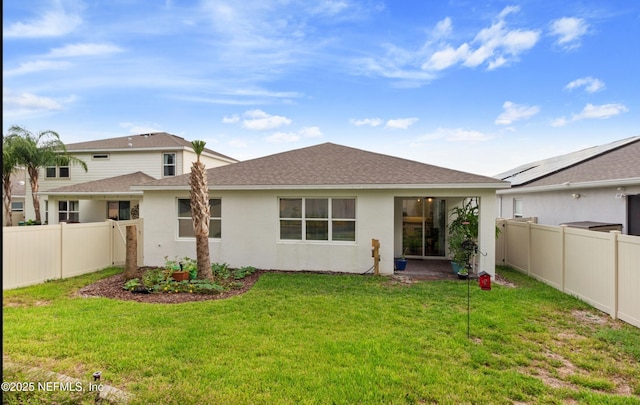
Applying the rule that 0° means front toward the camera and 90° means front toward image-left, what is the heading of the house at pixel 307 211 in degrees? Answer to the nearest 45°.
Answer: approximately 180°

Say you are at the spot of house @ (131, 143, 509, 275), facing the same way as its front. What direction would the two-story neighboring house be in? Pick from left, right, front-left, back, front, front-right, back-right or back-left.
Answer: front-left

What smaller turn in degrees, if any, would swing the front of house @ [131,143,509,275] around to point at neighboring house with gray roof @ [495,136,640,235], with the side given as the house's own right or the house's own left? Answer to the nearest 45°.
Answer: approximately 90° to the house's own right

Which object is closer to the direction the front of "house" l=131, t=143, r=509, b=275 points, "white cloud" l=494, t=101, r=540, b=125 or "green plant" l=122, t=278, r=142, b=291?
the white cloud

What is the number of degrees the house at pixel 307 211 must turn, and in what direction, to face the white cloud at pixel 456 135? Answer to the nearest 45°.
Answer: approximately 45° to its right

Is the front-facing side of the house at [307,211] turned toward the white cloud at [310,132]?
yes

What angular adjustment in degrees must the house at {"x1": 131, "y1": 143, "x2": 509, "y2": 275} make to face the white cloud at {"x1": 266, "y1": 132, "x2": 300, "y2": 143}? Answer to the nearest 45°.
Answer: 0° — it already faces it
